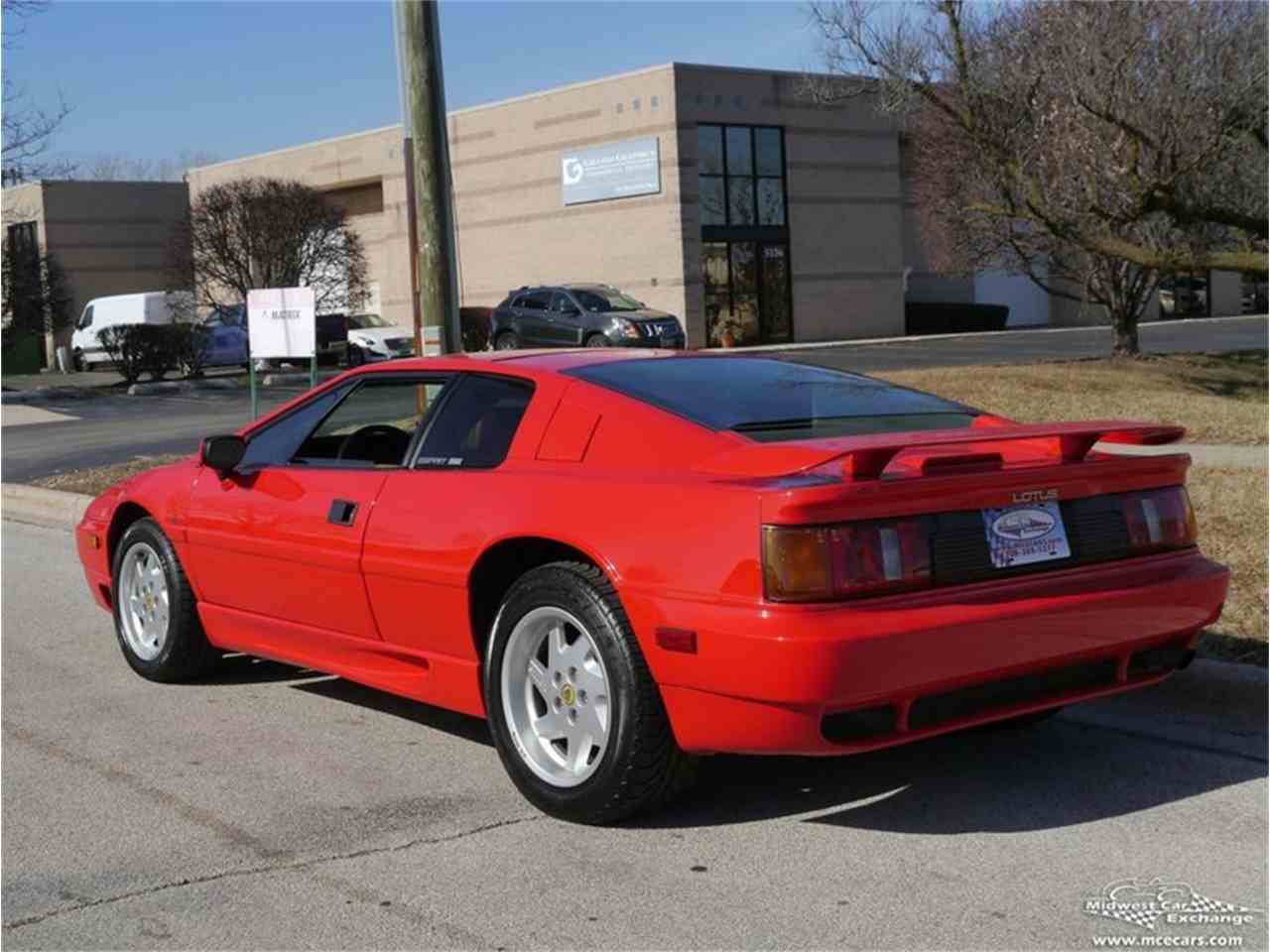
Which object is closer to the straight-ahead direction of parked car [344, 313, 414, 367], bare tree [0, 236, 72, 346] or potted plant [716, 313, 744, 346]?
the potted plant

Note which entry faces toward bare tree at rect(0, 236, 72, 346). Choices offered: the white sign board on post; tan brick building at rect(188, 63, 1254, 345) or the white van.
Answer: the white van

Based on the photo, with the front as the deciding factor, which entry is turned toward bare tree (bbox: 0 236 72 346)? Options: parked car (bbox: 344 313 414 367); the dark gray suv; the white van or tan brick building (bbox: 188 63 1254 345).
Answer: the white van

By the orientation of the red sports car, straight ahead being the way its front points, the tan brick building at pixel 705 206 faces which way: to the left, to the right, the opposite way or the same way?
the opposite way

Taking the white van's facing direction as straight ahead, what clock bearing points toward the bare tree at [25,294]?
The bare tree is roughly at 12 o'clock from the white van.

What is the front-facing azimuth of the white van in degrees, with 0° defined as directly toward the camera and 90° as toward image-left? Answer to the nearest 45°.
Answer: approximately 45°

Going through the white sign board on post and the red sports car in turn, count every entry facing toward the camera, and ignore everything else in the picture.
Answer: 1

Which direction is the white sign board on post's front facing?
toward the camera

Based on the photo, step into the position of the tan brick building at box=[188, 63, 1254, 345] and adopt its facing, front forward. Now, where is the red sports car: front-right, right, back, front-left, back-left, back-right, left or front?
front-right

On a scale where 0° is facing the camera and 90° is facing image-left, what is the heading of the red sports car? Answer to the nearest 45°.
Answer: approximately 135°

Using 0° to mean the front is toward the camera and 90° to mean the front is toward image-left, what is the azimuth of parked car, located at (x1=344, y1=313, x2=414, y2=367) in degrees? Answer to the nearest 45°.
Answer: approximately 315°

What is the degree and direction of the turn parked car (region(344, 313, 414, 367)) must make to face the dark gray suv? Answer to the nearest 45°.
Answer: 0° — it already faces it
